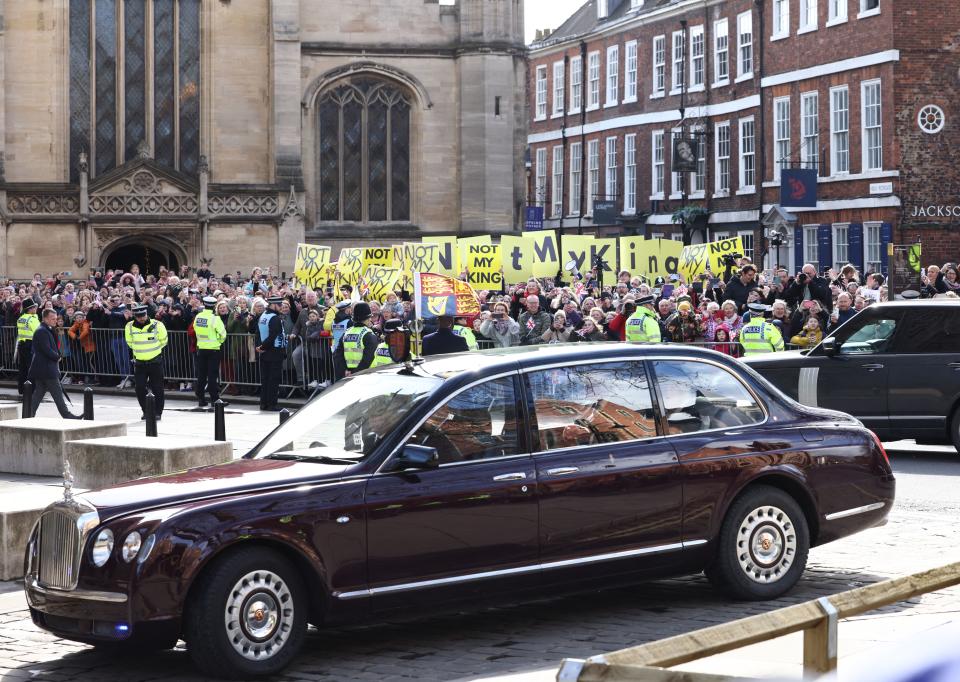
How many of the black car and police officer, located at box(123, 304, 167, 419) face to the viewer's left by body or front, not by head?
1

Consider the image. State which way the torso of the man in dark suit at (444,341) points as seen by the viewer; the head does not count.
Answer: away from the camera

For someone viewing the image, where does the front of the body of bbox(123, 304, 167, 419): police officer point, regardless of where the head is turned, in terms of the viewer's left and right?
facing the viewer

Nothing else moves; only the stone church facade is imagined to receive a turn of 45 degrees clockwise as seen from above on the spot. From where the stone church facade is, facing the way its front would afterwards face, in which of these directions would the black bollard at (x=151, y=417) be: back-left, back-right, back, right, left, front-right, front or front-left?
front-left

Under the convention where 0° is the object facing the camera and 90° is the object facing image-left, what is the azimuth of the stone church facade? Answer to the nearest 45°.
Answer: approximately 0°

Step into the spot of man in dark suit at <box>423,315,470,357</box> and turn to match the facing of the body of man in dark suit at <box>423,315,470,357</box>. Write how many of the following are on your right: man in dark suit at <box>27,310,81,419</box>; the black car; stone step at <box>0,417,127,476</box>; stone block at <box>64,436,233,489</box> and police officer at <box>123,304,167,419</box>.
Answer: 1

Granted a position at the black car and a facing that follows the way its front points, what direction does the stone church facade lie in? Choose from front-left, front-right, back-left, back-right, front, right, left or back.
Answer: front-right

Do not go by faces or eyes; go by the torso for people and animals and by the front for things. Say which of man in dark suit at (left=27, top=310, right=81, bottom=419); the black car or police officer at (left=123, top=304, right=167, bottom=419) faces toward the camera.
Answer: the police officer

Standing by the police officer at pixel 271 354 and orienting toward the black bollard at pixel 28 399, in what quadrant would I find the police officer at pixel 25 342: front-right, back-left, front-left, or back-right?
front-right

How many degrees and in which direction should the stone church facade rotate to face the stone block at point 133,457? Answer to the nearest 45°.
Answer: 0° — it already faces it

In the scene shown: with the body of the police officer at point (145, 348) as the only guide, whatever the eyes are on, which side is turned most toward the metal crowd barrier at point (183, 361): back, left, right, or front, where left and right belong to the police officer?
back

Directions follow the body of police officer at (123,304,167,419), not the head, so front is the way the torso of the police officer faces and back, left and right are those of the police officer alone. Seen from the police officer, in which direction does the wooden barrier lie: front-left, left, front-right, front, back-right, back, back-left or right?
front

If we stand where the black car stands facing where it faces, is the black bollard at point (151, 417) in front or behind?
in front

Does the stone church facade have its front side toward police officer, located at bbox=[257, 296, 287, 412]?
yes
